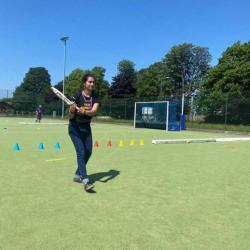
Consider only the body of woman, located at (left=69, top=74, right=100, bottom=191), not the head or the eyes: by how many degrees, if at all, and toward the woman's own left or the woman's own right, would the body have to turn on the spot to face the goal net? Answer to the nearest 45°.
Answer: approximately 135° to the woman's own left

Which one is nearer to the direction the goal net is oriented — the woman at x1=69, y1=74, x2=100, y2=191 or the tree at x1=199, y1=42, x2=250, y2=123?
the woman

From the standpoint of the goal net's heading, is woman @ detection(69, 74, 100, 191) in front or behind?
in front

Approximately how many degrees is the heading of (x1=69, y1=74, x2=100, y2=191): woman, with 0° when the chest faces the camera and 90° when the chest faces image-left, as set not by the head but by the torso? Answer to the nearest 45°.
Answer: approximately 315°

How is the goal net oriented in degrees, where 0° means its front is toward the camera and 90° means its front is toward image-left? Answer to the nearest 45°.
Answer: approximately 45°

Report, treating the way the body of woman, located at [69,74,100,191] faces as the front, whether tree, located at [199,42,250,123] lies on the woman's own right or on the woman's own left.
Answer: on the woman's own left

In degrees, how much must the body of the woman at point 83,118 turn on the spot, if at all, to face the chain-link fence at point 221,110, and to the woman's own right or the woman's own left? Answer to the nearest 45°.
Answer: approximately 90° to the woman's own left
